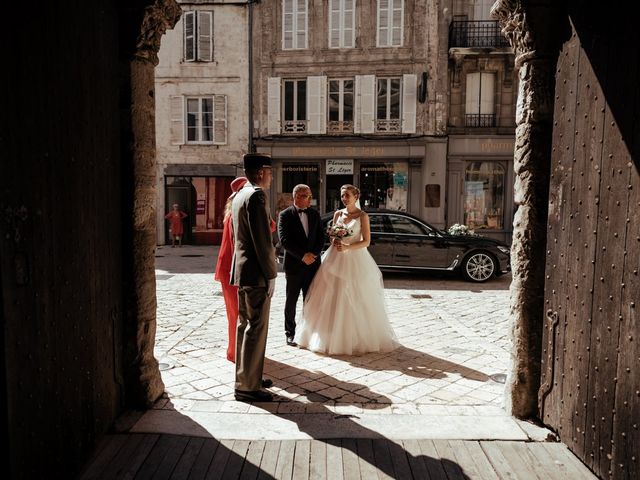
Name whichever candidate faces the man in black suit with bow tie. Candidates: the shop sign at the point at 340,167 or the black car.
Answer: the shop sign

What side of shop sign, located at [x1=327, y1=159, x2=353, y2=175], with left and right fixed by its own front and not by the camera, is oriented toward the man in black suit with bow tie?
front

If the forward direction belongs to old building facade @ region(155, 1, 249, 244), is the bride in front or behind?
in front

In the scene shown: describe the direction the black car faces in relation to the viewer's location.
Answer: facing to the right of the viewer

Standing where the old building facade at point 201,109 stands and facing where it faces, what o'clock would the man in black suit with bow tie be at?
The man in black suit with bow tie is roughly at 12 o'clock from the old building facade.

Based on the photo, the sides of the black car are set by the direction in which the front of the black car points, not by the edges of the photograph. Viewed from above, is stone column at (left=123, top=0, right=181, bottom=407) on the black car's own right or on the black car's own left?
on the black car's own right

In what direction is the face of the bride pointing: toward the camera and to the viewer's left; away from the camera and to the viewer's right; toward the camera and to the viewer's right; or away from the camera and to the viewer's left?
toward the camera and to the viewer's left

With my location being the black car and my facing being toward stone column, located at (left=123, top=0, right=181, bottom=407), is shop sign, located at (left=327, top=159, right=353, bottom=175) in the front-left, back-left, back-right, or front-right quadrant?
back-right

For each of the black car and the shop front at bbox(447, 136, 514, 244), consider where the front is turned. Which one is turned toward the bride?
the shop front

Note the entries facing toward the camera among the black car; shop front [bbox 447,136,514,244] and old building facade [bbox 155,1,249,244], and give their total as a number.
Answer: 2

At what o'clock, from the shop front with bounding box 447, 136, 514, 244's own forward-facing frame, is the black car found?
The black car is roughly at 12 o'clock from the shop front.

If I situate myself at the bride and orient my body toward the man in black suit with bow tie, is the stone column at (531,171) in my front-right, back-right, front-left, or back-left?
back-left

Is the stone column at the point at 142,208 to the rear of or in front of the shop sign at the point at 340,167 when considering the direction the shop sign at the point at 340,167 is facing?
in front

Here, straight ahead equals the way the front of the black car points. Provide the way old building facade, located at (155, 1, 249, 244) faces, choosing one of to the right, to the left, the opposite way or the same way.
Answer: to the right
